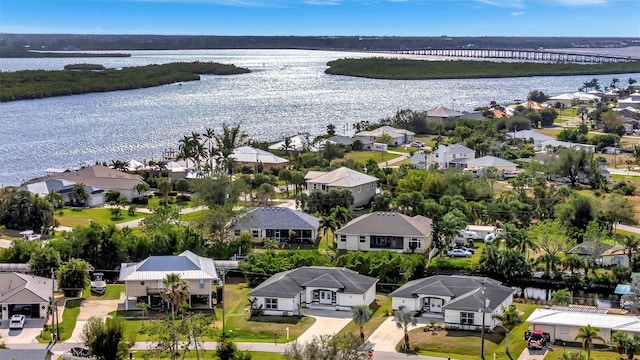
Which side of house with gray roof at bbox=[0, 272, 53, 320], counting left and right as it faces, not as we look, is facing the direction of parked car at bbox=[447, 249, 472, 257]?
left

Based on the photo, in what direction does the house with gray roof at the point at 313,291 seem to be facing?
toward the camera

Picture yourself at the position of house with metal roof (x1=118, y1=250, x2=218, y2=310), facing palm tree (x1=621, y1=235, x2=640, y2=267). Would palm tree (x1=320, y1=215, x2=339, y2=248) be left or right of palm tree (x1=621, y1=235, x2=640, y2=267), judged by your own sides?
left

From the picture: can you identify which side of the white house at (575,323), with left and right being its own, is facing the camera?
front

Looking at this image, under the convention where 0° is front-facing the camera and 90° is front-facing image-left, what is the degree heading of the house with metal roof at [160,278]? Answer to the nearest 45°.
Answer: approximately 0°

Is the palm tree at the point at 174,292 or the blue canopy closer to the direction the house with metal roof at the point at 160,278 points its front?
the palm tree

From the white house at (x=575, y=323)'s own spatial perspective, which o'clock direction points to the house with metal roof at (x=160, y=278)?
The house with metal roof is roughly at 3 o'clock from the white house.

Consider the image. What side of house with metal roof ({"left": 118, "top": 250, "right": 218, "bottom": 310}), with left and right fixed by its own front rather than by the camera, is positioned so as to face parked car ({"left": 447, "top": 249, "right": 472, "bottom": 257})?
left

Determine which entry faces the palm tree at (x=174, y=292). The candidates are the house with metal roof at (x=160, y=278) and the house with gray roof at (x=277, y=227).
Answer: the house with metal roof
